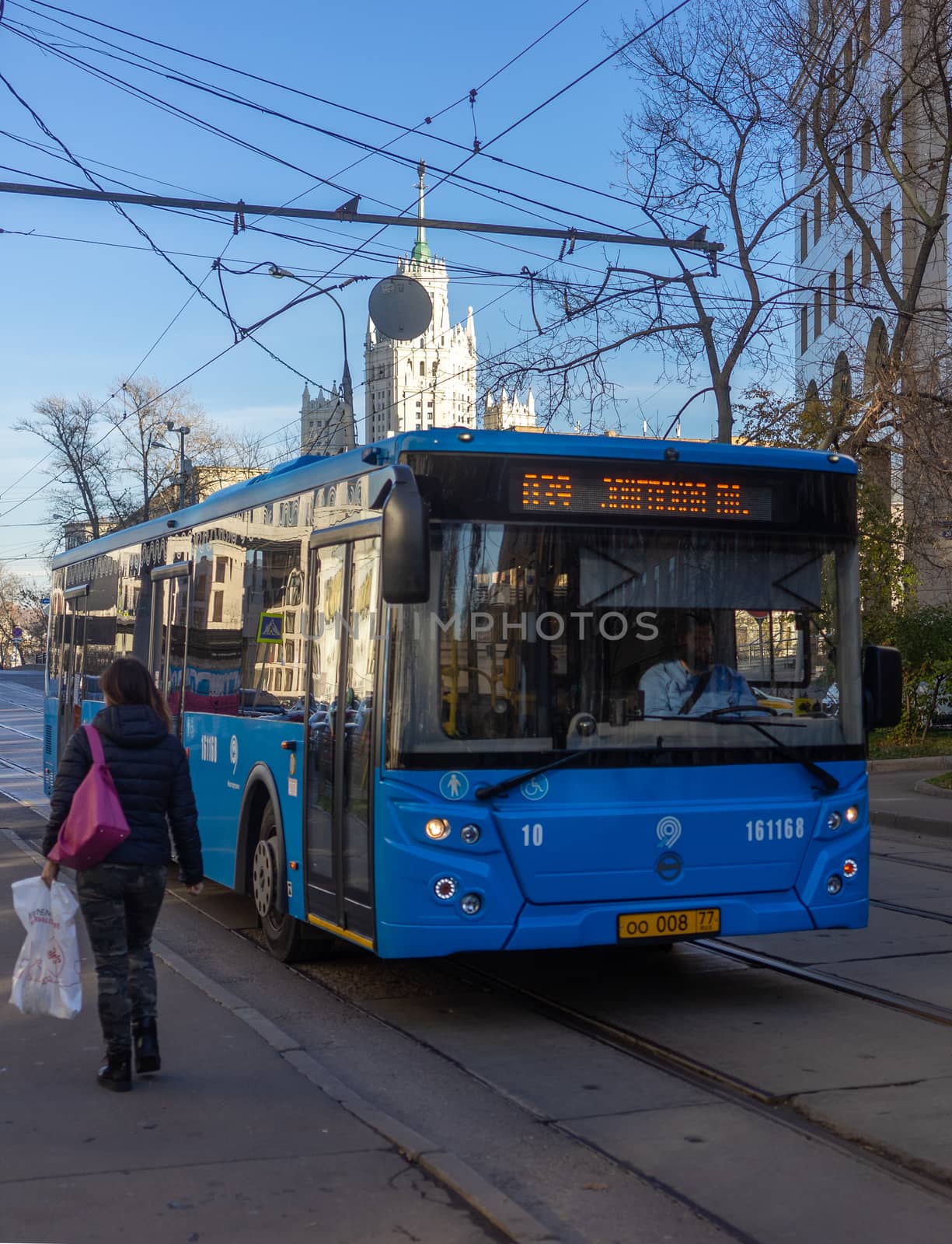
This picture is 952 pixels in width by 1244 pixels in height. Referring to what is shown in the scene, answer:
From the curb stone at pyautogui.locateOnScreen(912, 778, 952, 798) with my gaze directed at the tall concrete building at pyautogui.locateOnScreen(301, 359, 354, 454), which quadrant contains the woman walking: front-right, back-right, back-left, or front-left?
back-left

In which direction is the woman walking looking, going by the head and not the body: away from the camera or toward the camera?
away from the camera

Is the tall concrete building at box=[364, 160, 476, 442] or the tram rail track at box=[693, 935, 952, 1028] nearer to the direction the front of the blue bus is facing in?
the tram rail track

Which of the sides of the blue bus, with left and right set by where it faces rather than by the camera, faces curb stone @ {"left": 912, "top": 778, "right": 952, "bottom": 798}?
left

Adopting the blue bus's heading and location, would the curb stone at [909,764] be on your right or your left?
on your left

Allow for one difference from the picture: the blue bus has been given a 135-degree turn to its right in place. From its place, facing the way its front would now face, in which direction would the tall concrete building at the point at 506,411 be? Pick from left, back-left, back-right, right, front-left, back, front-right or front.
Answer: right

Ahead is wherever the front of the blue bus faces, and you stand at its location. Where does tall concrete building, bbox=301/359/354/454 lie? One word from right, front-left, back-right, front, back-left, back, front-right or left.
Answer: back-left

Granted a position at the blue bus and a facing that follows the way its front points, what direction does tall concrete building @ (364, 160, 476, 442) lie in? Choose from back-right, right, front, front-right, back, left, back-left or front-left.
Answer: back-left

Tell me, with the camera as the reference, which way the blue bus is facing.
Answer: facing the viewer and to the right of the viewer
